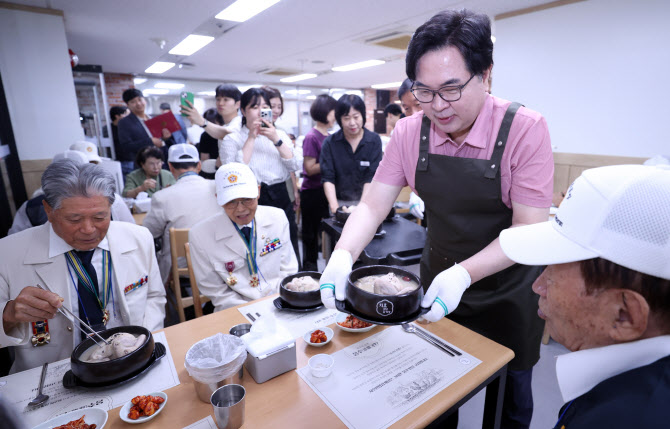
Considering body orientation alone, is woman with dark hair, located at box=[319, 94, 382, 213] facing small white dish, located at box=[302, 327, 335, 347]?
yes

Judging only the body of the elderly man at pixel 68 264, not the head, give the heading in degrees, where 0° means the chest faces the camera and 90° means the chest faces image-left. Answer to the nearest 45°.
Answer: approximately 315°

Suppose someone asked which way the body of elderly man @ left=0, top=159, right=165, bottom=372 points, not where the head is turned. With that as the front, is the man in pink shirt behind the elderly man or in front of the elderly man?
in front

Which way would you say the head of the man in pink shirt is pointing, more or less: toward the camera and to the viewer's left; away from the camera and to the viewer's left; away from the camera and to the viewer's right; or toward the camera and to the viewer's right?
toward the camera and to the viewer's left

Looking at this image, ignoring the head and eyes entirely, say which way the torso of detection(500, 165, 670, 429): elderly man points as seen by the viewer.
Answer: to the viewer's left

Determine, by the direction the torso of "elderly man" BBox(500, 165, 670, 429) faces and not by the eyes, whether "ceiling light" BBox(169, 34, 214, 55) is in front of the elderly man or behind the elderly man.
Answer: in front

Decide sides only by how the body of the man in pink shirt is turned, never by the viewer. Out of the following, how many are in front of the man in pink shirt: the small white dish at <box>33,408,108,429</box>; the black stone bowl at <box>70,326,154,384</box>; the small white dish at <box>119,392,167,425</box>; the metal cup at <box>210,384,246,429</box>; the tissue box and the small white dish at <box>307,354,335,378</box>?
6

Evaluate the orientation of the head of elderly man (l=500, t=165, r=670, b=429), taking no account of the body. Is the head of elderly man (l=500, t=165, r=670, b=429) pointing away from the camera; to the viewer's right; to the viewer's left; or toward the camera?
to the viewer's left

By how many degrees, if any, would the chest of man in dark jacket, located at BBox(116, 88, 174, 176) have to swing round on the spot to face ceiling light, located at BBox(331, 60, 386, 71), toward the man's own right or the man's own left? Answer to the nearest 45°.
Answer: approximately 45° to the man's own left

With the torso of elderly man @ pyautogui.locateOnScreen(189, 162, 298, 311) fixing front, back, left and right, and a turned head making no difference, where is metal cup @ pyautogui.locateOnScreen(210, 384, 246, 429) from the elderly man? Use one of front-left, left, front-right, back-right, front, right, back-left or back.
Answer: front

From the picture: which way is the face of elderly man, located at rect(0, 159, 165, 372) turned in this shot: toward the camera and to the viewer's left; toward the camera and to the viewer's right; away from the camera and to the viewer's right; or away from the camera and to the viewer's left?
toward the camera and to the viewer's right

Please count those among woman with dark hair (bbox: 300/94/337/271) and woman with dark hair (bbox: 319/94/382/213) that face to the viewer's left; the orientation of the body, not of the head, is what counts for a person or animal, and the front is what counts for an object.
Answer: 0

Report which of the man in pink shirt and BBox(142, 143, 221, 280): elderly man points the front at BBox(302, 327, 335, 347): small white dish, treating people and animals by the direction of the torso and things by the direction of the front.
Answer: the man in pink shirt

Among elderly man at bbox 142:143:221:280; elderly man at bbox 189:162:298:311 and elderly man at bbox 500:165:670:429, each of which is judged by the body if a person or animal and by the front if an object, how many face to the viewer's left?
1

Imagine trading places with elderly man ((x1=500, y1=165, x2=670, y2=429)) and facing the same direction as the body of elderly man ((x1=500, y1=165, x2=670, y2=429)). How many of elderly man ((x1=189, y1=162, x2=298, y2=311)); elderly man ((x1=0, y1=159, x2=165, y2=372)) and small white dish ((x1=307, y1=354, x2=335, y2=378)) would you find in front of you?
3
